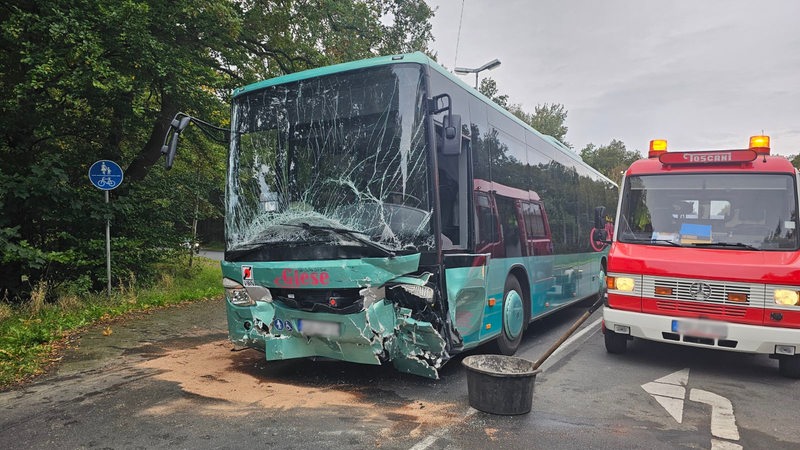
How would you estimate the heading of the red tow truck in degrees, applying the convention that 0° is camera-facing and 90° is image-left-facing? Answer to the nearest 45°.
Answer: approximately 0°

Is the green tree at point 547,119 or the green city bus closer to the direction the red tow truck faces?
the green city bus

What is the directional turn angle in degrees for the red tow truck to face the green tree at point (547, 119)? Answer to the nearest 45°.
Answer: approximately 180°

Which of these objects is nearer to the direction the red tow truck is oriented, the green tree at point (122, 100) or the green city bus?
the green city bus

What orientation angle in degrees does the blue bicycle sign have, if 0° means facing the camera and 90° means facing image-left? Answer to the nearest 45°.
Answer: approximately 0°

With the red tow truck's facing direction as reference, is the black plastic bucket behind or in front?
in front

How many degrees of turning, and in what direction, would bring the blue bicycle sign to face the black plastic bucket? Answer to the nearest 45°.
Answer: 0° — it already faces it

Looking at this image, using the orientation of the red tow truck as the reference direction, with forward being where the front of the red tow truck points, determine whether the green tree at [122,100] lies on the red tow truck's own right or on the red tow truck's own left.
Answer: on the red tow truck's own right

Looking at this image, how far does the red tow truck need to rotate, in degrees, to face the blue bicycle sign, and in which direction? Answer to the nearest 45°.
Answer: approximately 90° to its right

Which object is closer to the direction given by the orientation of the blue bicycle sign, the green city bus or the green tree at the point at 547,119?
the green city bus

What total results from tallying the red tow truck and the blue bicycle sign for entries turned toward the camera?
2

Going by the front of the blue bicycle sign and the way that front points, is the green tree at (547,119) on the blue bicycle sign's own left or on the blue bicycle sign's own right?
on the blue bicycle sign's own left

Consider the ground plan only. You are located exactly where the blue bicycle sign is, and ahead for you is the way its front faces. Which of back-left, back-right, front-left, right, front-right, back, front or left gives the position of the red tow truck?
front-left
